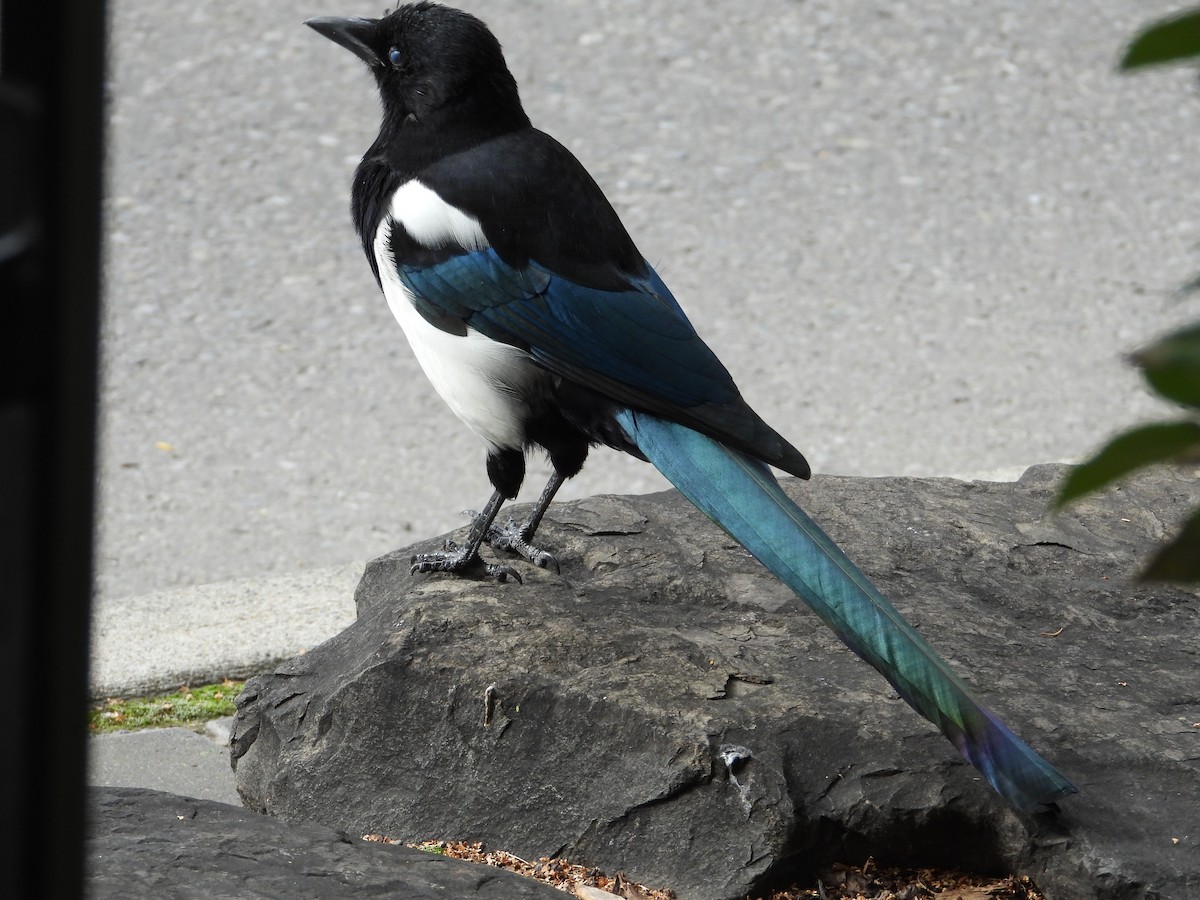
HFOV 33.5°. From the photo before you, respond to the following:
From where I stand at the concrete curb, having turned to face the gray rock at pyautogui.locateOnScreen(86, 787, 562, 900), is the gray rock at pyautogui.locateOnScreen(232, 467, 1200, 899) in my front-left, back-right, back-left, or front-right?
front-left

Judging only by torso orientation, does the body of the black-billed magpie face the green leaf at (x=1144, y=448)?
no

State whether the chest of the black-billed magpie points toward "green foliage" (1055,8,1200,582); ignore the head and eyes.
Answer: no

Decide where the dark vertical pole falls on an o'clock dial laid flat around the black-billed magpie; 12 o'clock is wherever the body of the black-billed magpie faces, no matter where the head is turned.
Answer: The dark vertical pole is roughly at 9 o'clock from the black-billed magpie.

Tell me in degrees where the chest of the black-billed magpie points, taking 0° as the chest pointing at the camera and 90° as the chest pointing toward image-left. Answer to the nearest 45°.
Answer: approximately 90°

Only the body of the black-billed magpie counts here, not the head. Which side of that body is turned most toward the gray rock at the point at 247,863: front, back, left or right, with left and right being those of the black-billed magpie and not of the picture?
left

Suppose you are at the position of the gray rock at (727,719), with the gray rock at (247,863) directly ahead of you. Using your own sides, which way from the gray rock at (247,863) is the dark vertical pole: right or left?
left
